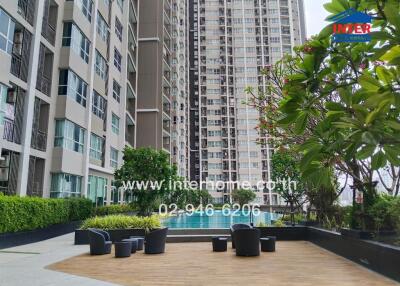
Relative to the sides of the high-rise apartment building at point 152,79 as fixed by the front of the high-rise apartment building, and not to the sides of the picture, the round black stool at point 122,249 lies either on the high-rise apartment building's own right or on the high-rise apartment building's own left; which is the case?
on the high-rise apartment building's own right
